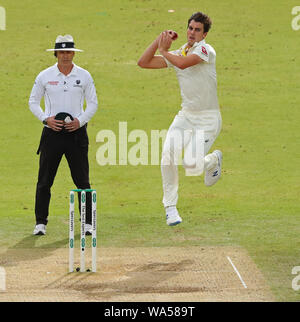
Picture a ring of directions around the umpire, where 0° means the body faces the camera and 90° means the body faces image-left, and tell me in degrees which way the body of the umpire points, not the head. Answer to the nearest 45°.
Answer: approximately 0°
